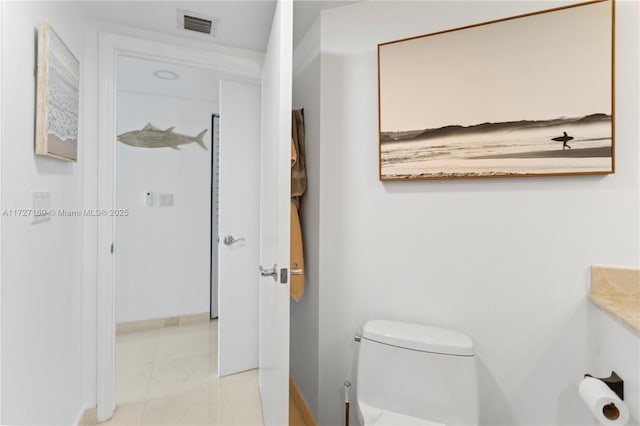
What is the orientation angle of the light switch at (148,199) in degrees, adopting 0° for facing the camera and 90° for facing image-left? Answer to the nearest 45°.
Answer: approximately 0°

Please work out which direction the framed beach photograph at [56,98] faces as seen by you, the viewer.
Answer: facing to the right of the viewer

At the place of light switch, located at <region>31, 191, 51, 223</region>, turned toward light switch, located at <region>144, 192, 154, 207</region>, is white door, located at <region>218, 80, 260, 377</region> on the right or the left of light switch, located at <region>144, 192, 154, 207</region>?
right

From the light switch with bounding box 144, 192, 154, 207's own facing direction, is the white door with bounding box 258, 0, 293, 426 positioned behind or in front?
in front

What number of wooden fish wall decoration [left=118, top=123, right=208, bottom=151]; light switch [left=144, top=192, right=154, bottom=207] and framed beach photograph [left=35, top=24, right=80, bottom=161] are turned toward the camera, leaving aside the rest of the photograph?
1

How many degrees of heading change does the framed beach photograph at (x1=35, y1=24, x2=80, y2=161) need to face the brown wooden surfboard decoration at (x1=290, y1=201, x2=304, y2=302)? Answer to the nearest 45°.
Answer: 0° — it already faces it

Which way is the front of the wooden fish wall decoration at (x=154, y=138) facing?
to the viewer's left
